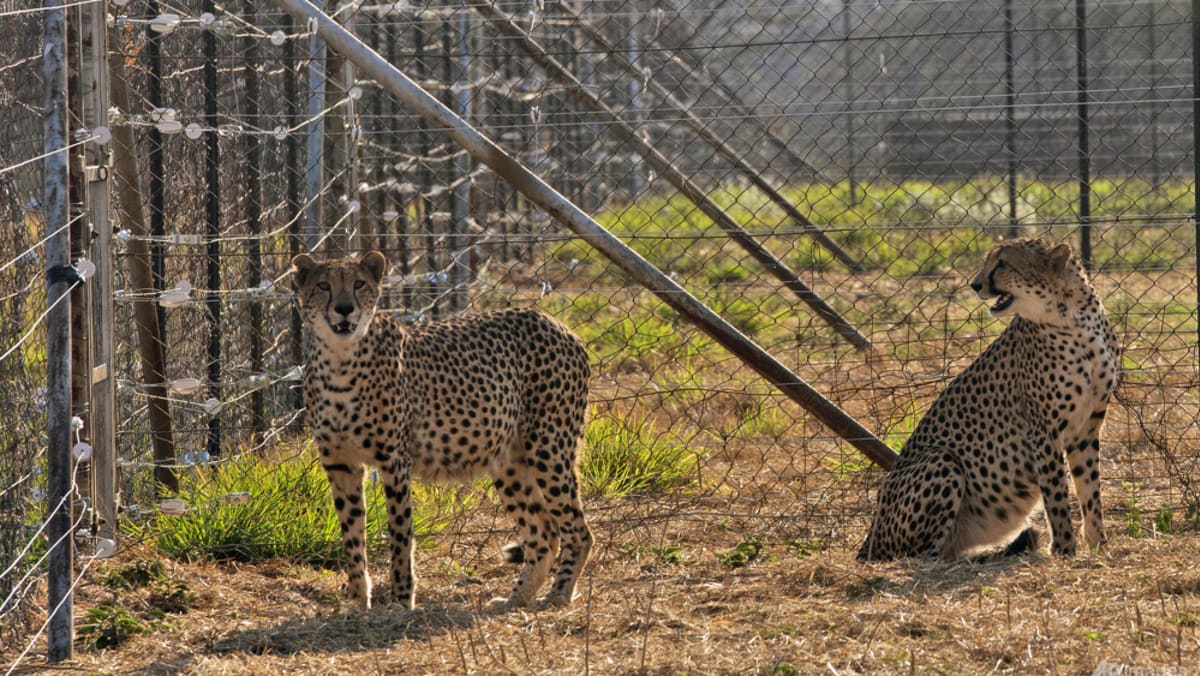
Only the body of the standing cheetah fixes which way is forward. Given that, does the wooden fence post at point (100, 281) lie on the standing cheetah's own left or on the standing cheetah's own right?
on the standing cheetah's own right

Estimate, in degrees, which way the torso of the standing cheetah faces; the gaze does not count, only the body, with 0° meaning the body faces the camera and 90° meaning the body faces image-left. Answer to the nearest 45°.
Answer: approximately 45°

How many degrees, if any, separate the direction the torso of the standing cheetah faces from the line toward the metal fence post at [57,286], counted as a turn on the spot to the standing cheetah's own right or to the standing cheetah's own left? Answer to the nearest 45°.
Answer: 0° — it already faces it

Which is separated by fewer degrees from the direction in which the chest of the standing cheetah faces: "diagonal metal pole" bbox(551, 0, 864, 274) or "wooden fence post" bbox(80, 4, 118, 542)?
the wooden fence post

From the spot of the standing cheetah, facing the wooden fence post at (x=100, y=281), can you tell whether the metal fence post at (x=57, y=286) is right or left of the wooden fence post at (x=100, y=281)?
left

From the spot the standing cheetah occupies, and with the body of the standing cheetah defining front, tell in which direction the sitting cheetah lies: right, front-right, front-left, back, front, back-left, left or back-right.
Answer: back-left

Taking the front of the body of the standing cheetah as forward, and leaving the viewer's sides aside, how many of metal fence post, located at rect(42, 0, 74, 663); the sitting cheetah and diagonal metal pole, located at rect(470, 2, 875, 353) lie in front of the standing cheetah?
1

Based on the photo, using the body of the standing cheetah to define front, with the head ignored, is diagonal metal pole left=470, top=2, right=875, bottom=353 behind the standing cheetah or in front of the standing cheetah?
behind

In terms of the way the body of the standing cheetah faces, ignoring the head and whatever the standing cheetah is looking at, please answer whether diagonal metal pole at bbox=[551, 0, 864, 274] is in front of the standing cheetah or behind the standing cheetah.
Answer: behind

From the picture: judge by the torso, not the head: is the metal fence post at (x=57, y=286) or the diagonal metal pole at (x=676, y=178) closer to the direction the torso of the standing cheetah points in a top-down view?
the metal fence post
